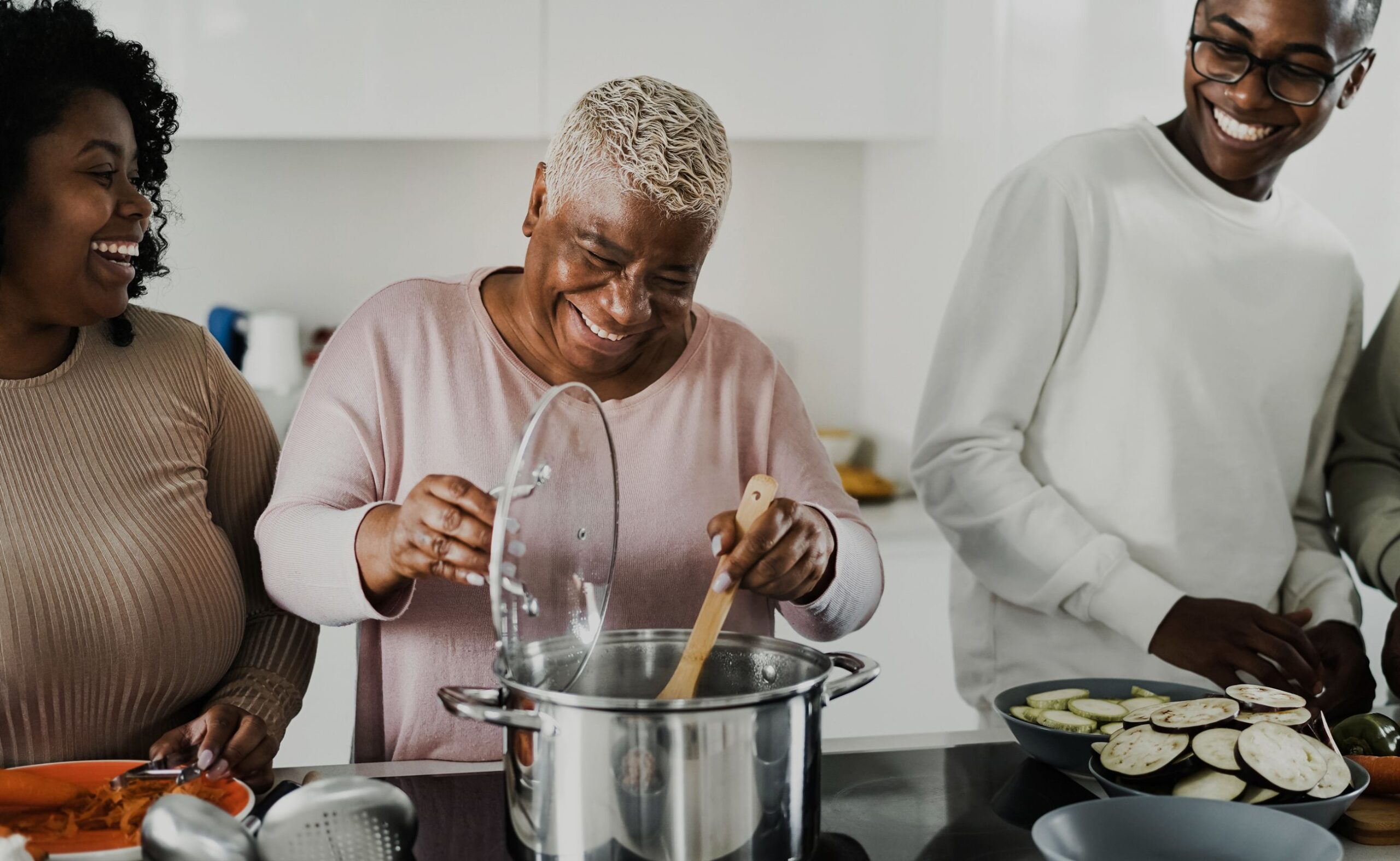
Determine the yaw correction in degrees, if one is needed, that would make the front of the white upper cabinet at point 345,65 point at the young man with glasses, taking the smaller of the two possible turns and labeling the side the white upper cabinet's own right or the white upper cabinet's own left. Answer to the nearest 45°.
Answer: approximately 45° to the white upper cabinet's own left

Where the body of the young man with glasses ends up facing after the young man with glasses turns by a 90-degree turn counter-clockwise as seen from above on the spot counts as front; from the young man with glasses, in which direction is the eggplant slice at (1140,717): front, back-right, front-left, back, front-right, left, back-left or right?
back-right

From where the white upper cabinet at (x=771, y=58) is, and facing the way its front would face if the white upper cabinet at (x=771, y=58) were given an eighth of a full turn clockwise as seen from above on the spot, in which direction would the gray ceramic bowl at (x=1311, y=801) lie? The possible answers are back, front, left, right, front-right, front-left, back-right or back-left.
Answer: front-left

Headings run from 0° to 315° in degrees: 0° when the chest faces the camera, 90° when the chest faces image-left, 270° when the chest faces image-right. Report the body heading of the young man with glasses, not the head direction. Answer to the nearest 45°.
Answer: approximately 315°

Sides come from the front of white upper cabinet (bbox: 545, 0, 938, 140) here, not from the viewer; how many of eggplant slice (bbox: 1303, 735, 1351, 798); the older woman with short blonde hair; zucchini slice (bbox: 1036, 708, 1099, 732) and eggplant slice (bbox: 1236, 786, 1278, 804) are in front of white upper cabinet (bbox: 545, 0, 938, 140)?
4

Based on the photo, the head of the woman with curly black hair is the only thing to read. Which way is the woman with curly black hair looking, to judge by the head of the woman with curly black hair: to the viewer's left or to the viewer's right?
to the viewer's right

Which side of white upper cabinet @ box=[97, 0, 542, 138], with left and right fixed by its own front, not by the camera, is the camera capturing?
front

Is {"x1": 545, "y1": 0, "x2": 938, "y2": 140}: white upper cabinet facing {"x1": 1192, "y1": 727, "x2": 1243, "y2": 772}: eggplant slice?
yes

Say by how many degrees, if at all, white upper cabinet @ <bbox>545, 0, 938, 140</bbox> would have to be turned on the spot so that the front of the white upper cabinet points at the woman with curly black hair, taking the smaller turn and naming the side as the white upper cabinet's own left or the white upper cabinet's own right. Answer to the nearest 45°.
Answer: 0° — it already faces them

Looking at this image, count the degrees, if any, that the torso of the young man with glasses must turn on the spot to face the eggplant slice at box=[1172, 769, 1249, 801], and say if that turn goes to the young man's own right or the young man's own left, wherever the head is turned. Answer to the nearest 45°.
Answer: approximately 45° to the young man's own right

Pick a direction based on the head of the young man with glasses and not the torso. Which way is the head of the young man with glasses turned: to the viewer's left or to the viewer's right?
to the viewer's left

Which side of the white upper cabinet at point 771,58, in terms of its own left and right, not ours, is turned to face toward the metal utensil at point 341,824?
front

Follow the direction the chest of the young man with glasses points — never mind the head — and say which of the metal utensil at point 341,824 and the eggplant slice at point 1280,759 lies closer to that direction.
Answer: the eggplant slice

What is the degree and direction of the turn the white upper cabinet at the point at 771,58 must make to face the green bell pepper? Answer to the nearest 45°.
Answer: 0° — it already faces it

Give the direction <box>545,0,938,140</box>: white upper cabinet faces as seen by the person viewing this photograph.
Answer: facing the viewer

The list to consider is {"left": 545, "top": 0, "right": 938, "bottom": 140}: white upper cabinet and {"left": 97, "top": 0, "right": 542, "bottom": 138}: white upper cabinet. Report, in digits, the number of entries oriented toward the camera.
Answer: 2
